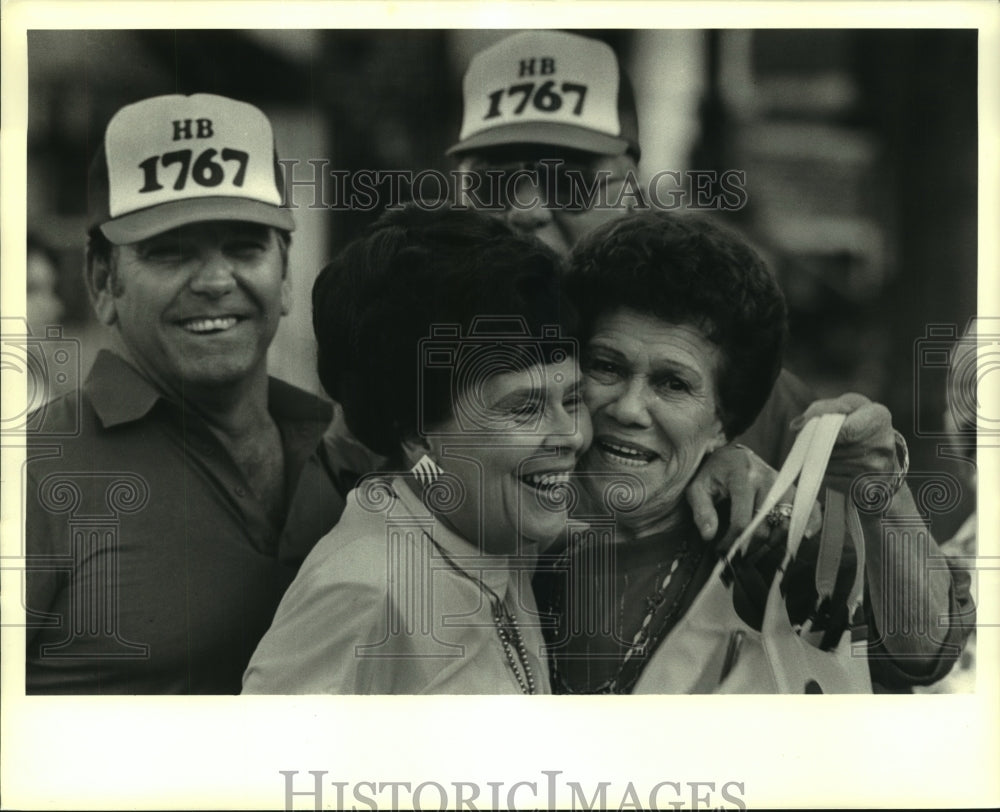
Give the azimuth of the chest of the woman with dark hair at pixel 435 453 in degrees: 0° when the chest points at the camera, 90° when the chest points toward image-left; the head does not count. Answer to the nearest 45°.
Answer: approximately 315°

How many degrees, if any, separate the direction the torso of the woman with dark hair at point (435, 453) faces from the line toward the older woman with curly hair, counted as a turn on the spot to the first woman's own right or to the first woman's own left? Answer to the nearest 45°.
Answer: approximately 45° to the first woman's own left

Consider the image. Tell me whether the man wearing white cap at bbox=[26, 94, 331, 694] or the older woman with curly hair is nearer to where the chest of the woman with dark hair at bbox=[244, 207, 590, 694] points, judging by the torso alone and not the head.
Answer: the older woman with curly hair

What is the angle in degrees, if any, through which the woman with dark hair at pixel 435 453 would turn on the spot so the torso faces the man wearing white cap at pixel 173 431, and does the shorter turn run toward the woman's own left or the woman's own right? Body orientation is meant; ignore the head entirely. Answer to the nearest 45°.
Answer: approximately 135° to the woman's own right
